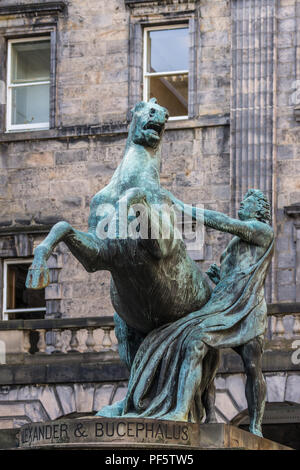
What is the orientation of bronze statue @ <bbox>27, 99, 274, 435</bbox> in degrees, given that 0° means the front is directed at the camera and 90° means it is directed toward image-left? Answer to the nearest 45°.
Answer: approximately 45°
